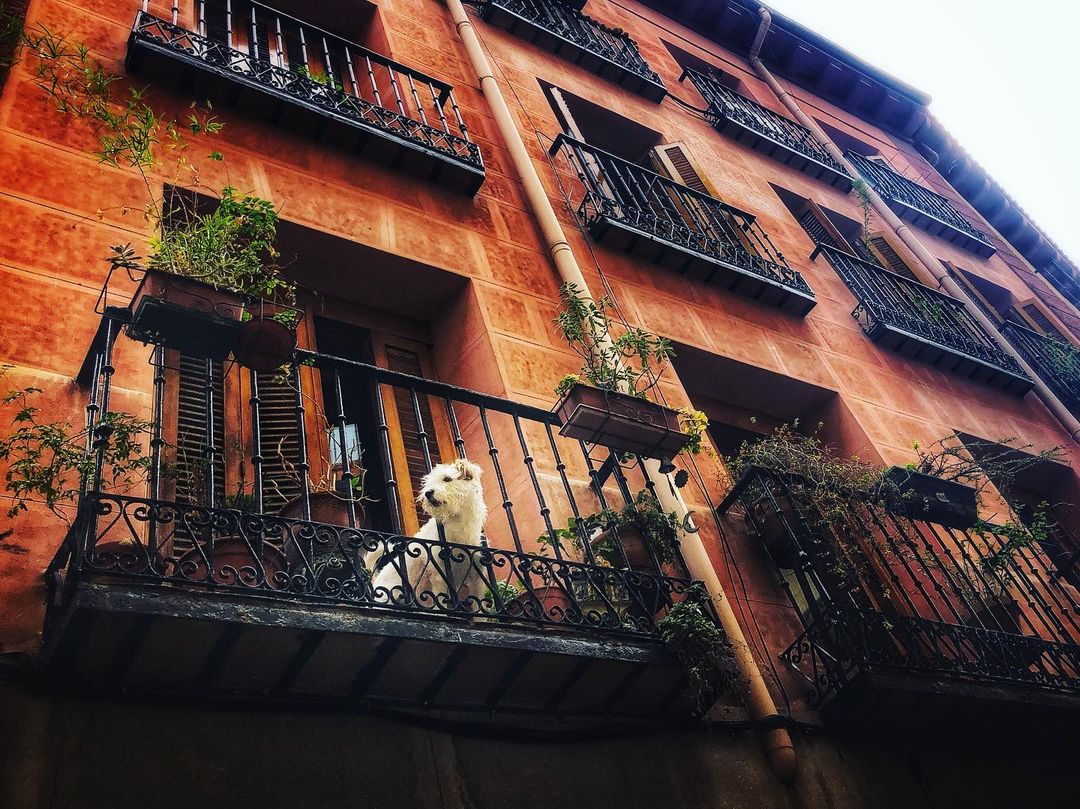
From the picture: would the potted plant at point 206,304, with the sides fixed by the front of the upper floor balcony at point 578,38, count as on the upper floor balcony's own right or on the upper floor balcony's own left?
on the upper floor balcony's own right

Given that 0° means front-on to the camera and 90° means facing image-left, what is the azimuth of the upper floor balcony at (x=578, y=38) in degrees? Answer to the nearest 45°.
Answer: approximately 315°

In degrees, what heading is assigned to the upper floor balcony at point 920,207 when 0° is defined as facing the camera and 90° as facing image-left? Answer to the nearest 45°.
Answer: approximately 315°

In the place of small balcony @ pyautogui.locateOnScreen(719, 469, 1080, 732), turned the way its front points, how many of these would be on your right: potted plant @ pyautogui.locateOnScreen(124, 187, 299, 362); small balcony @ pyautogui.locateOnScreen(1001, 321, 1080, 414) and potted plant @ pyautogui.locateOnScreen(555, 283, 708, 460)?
2

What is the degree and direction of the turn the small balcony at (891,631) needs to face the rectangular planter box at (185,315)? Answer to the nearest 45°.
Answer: approximately 90° to its right

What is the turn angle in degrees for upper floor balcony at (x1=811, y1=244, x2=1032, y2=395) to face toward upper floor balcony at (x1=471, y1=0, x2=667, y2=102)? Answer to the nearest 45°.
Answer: approximately 135° to its right
